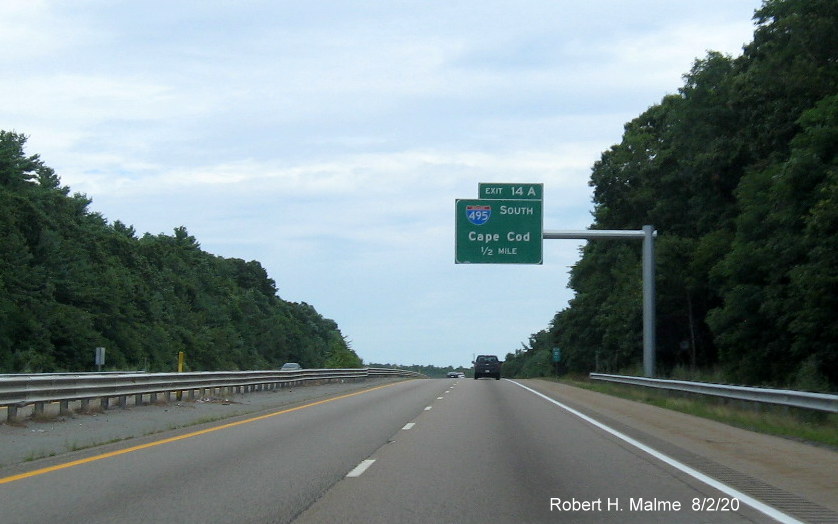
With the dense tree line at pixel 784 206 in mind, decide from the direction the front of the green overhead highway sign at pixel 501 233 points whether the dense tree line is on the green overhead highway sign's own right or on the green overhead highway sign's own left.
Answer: on the green overhead highway sign's own left

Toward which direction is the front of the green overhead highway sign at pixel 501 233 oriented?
toward the camera

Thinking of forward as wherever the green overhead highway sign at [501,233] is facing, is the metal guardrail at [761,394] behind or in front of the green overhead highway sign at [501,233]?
in front

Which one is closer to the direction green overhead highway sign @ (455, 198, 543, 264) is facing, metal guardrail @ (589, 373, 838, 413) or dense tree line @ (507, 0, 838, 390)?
the metal guardrail

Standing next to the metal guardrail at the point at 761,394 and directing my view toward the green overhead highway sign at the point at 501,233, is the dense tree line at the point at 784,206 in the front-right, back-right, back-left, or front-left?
front-right
